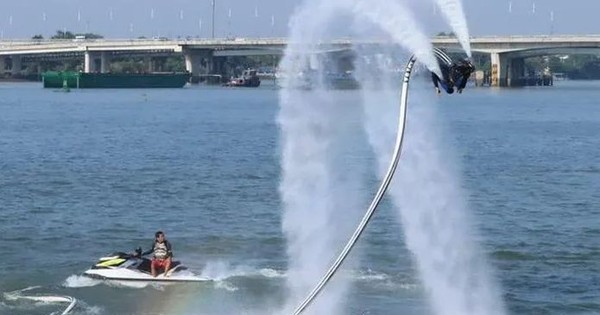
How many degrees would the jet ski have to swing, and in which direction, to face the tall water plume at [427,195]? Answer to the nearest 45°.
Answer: approximately 135° to its left

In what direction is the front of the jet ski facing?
to the viewer's left
